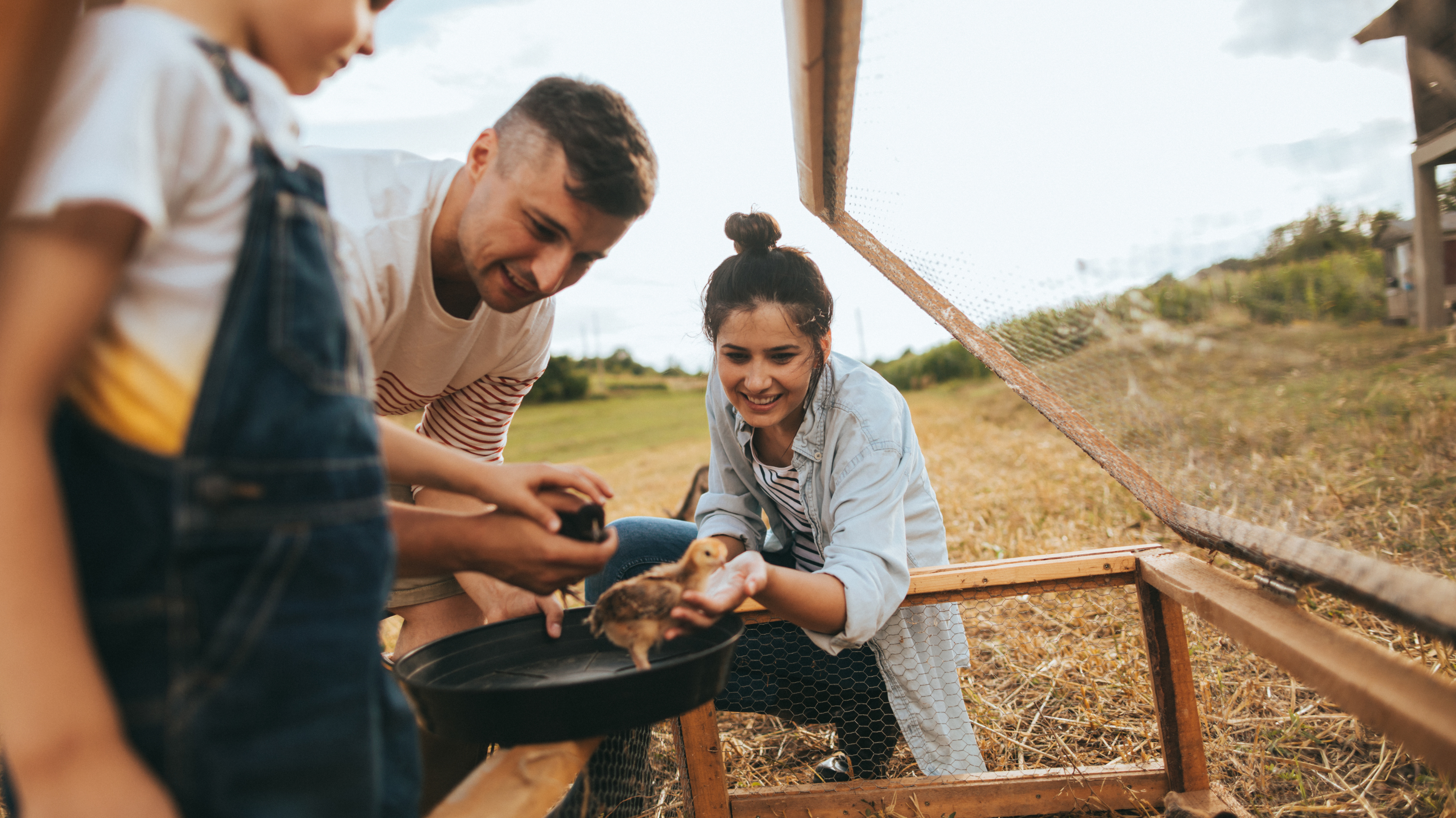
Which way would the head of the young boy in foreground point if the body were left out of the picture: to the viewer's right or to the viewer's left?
to the viewer's right

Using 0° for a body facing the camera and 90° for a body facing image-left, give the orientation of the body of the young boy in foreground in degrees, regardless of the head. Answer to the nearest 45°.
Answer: approximately 270°

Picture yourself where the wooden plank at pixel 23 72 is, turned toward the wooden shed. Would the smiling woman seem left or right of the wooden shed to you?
left

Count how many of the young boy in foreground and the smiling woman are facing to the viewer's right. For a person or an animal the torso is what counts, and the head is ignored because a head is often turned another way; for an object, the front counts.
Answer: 1

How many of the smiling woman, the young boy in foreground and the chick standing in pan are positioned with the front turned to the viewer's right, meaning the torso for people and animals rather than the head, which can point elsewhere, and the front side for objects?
2

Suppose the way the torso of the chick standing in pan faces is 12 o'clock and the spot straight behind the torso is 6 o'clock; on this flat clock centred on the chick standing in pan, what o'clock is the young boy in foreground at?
The young boy in foreground is roughly at 4 o'clock from the chick standing in pan.

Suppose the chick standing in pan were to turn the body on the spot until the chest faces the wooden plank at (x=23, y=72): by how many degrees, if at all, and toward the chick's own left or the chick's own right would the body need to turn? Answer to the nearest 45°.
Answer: approximately 135° to the chick's own right

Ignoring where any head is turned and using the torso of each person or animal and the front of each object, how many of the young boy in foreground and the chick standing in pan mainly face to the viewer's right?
2

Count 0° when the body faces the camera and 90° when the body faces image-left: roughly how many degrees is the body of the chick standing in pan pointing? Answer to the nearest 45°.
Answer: approximately 270°

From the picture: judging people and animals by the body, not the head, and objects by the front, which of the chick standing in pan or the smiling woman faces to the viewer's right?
the chick standing in pan
